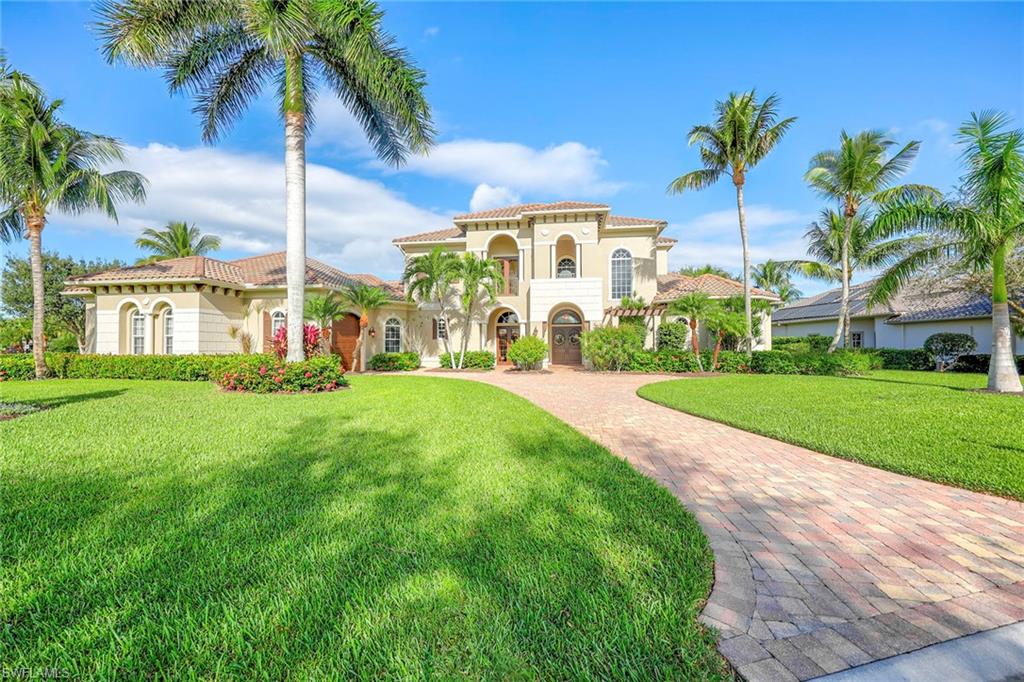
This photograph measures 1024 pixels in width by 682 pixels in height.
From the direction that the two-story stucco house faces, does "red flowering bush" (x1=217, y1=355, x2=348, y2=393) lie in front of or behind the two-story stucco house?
in front

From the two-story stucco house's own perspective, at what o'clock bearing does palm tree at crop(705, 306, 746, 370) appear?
The palm tree is roughly at 10 o'clock from the two-story stucco house.

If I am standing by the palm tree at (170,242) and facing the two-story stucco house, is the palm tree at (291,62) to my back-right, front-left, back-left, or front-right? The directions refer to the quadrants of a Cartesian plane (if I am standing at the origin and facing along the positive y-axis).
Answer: front-right

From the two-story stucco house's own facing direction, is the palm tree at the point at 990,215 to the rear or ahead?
ahead

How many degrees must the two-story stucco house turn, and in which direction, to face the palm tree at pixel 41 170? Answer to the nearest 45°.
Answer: approximately 90° to its right

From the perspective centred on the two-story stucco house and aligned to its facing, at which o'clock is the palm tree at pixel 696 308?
The palm tree is roughly at 10 o'clock from the two-story stucco house.

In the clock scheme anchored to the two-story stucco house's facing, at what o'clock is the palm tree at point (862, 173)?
The palm tree is roughly at 10 o'clock from the two-story stucco house.

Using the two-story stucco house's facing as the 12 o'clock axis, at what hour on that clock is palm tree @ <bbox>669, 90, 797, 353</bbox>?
The palm tree is roughly at 10 o'clock from the two-story stucco house.

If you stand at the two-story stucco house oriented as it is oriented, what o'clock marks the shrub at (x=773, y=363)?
The shrub is roughly at 10 o'clock from the two-story stucco house.

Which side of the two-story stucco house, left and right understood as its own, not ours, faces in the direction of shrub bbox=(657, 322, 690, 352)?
left

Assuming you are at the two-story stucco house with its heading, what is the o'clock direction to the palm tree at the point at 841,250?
The palm tree is roughly at 9 o'clock from the two-story stucco house.

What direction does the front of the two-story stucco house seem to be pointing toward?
toward the camera
